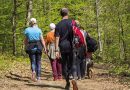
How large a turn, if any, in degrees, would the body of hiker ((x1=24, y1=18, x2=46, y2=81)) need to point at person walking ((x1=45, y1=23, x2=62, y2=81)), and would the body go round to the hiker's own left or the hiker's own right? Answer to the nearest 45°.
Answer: approximately 45° to the hiker's own right

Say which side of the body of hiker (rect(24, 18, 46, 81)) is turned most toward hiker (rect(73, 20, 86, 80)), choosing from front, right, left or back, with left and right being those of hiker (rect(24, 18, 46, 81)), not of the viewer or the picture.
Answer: right

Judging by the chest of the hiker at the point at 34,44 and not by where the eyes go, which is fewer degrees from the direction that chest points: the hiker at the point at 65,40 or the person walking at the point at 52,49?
the person walking

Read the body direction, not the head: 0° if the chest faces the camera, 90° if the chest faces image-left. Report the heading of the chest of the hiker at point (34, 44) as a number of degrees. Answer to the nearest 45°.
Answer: approximately 180°
